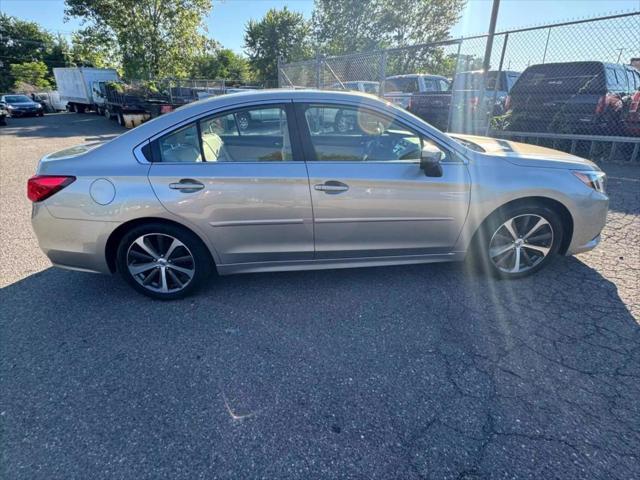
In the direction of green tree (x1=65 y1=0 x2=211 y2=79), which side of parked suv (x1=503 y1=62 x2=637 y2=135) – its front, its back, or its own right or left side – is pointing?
left

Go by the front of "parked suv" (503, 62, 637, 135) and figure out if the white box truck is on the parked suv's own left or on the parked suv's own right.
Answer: on the parked suv's own left

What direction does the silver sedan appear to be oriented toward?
to the viewer's right

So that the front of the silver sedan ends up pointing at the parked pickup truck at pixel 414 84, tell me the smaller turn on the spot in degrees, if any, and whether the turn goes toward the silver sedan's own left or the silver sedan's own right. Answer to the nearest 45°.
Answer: approximately 90° to the silver sedan's own left

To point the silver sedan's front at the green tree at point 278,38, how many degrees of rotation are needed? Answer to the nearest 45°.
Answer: approximately 90° to its left

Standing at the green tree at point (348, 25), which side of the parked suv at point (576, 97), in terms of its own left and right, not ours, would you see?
left

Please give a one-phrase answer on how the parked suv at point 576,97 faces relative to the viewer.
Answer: facing away from the viewer and to the right of the viewer

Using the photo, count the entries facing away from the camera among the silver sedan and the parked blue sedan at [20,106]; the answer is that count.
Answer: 0
